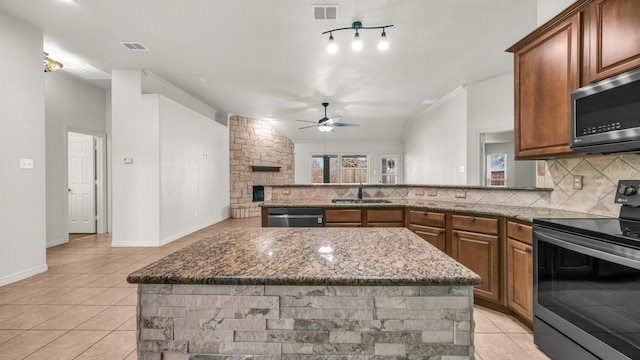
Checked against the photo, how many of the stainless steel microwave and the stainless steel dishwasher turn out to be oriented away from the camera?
0

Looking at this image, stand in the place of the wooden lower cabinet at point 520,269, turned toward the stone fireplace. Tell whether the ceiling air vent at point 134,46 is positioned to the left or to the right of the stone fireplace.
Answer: left

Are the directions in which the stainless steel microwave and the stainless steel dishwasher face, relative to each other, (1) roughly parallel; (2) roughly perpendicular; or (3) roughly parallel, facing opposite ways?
roughly perpendicular

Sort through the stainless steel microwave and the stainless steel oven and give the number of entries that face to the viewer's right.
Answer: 0

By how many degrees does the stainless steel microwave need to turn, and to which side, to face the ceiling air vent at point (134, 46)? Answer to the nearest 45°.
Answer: approximately 45° to its right

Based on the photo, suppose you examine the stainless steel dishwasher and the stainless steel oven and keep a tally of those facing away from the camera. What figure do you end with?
0

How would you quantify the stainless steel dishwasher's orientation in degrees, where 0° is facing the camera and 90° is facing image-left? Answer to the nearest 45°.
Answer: approximately 0°

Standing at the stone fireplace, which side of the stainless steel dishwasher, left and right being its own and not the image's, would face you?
back

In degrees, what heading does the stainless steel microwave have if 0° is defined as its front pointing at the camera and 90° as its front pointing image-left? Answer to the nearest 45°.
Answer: approximately 45°

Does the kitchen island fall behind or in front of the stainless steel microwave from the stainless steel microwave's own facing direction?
in front

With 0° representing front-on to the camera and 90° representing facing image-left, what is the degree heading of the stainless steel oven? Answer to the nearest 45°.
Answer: approximately 45°

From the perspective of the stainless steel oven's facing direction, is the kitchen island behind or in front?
in front
